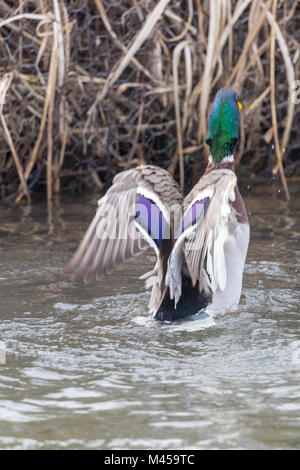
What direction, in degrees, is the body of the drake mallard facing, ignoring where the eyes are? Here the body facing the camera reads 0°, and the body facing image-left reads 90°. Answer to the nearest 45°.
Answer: approximately 225°
